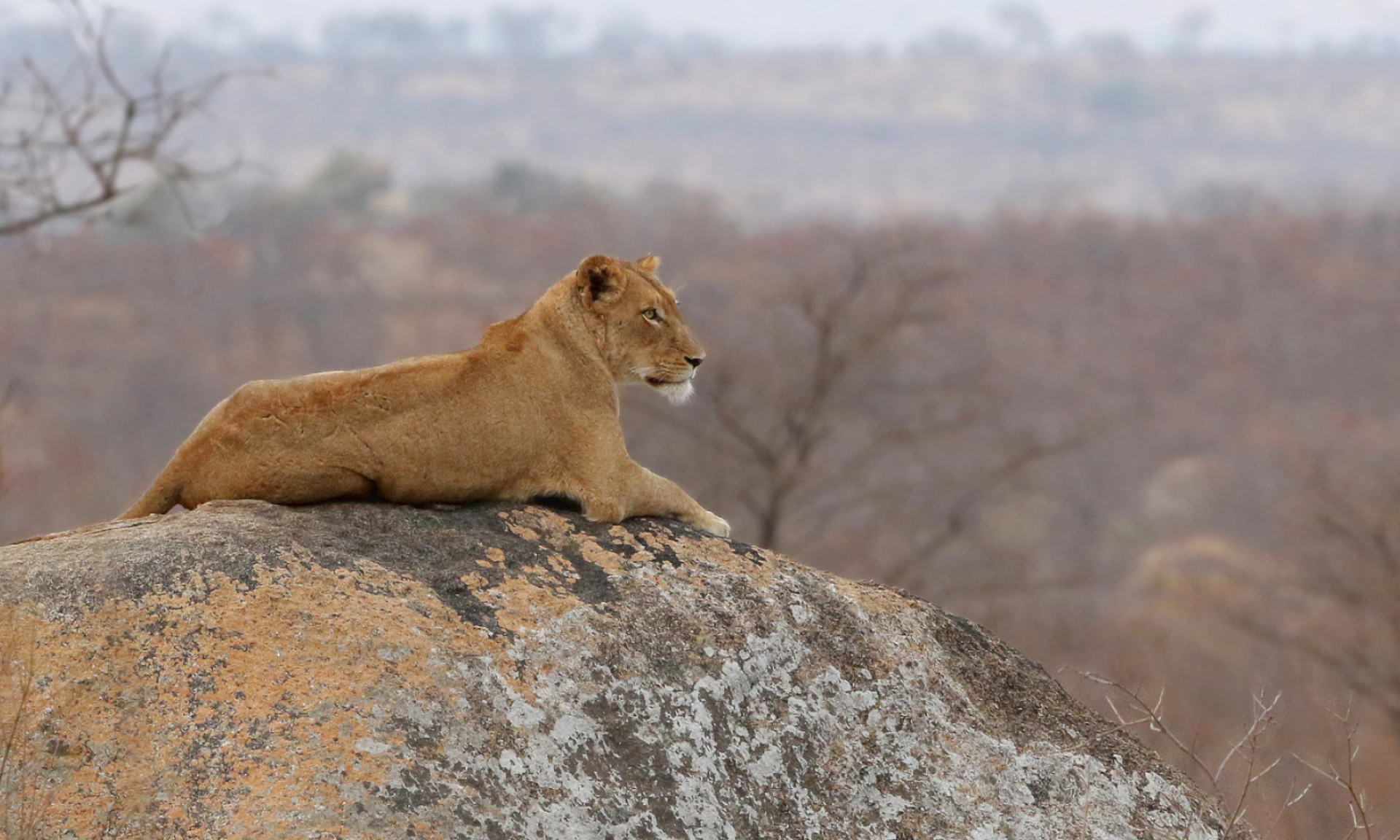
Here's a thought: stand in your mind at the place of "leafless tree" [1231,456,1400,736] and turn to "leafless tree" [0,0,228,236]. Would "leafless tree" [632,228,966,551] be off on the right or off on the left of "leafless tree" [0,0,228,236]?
right

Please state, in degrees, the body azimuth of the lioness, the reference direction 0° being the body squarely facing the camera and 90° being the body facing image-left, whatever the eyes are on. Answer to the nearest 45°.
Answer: approximately 270°

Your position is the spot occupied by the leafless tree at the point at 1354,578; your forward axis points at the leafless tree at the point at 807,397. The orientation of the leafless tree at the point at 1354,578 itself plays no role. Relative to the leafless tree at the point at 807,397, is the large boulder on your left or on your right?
left
